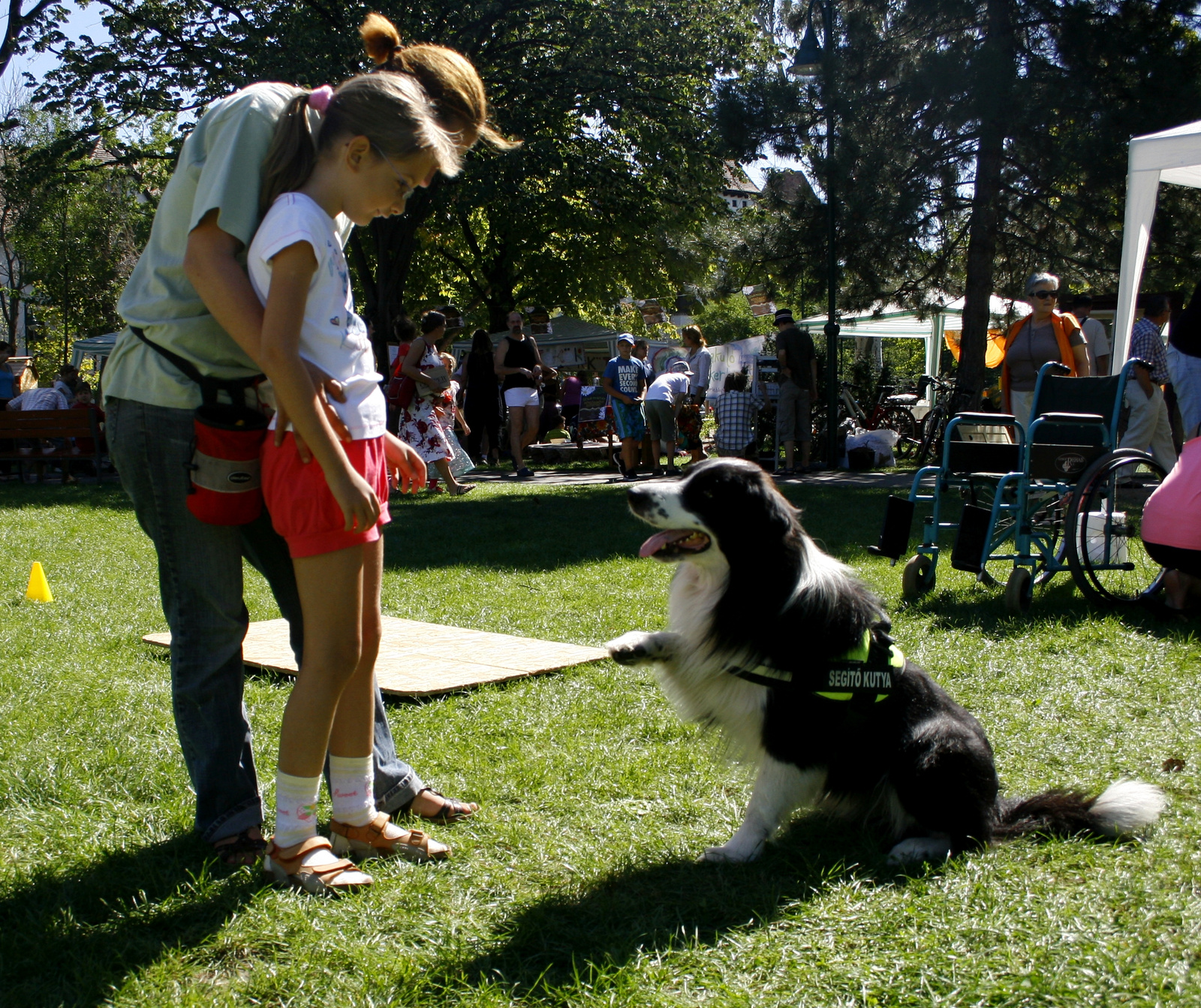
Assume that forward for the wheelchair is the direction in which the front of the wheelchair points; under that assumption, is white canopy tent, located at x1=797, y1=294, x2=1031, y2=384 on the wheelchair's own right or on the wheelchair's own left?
on the wheelchair's own right

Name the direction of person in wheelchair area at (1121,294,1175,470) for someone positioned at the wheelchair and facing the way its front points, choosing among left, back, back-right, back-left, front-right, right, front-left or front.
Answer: back-right

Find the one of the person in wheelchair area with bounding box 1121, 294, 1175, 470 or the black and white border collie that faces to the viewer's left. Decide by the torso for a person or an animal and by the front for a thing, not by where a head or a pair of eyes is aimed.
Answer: the black and white border collie

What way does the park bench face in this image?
away from the camera

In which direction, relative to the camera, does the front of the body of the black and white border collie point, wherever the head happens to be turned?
to the viewer's left

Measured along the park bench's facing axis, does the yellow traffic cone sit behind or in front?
behind

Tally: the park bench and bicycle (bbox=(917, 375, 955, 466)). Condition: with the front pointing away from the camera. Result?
1

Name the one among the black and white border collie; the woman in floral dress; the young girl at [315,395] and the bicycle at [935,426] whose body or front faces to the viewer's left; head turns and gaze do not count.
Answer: the black and white border collie
